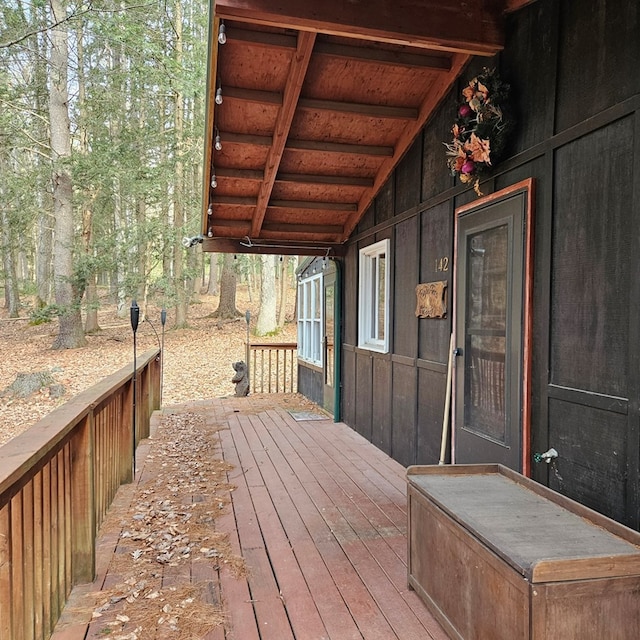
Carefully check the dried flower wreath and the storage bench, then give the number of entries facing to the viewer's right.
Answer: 0

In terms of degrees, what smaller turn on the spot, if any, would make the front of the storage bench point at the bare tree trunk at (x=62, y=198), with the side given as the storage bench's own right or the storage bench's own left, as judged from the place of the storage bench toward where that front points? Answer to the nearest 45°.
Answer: approximately 90° to the storage bench's own right

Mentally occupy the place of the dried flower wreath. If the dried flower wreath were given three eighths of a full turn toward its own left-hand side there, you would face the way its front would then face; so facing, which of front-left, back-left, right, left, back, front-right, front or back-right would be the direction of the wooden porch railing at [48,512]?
back-right

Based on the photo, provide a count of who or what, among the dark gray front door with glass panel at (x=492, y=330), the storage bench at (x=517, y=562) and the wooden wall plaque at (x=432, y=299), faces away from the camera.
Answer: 0

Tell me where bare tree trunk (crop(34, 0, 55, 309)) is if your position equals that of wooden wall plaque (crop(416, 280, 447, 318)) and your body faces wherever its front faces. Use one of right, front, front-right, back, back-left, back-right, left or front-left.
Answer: right

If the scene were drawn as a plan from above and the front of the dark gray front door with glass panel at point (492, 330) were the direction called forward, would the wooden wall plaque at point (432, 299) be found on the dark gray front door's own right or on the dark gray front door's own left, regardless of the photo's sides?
on the dark gray front door's own right

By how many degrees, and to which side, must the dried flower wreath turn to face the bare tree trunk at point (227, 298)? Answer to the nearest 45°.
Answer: approximately 90° to its right
